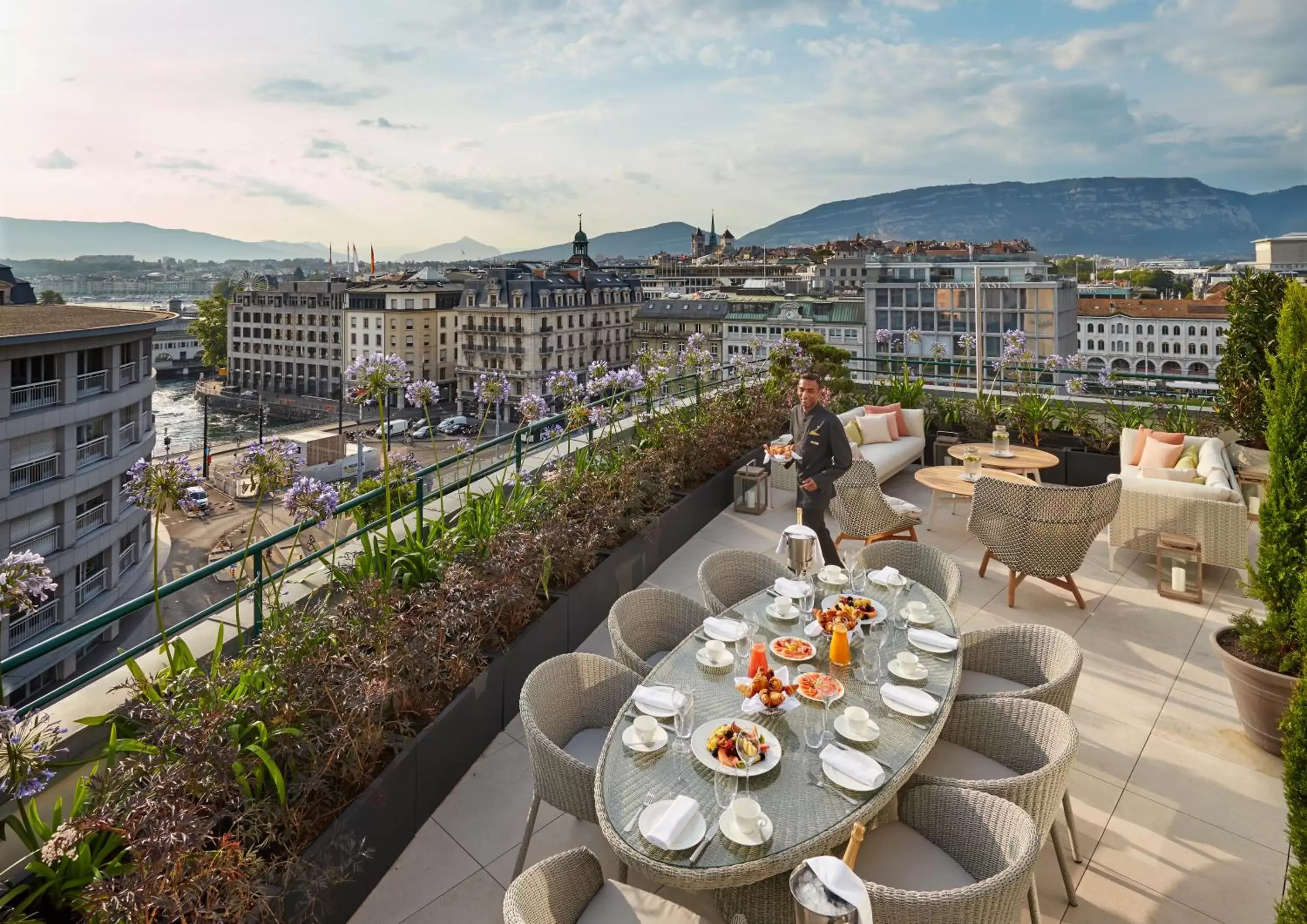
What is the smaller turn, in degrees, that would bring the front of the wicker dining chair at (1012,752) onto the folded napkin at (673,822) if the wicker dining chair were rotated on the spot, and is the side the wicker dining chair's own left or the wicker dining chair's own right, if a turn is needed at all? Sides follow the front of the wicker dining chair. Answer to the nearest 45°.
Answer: approximately 45° to the wicker dining chair's own left

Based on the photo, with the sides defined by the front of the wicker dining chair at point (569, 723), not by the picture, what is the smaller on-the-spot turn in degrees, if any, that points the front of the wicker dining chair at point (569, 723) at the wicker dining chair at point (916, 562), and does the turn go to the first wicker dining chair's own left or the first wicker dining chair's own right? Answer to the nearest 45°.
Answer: approximately 45° to the first wicker dining chair's own left

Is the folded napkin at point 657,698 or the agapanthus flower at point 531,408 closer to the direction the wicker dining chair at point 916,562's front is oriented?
the folded napkin

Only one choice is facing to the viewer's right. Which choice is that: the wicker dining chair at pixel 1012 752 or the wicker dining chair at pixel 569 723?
the wicker dining chair at pixel 569 723

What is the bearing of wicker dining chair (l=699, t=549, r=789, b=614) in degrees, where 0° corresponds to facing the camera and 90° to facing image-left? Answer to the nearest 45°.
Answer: approximately 315°

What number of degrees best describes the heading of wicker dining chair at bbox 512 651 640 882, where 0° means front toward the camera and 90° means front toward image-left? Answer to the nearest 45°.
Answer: approximately 270°

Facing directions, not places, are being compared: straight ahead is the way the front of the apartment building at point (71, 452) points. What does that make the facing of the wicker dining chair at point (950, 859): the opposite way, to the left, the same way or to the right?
the opposite way

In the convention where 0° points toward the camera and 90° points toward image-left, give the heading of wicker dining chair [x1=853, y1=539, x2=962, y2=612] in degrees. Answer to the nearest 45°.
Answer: approximately 45°

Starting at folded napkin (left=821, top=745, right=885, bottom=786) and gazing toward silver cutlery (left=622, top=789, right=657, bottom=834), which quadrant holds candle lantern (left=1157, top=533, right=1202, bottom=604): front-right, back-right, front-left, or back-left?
back-right

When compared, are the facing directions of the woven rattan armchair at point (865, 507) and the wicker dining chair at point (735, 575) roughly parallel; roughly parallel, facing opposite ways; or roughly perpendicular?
roughly perpendicular

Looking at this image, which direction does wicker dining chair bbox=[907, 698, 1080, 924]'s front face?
to the viewer's left

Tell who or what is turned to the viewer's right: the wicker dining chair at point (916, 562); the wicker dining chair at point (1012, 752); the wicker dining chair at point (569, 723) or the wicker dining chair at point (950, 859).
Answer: the wicker dining chair at point (569, 723)

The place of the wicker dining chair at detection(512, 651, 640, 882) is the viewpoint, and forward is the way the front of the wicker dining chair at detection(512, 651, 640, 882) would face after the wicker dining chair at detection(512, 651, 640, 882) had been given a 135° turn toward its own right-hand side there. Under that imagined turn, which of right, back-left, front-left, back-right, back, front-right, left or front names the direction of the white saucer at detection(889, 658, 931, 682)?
back-left

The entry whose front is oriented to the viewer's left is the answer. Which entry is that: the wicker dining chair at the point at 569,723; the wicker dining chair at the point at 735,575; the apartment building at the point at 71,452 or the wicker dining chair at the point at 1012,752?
the wicker dining chair at the point at 1012,752

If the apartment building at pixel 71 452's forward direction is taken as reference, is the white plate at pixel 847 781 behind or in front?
in front
